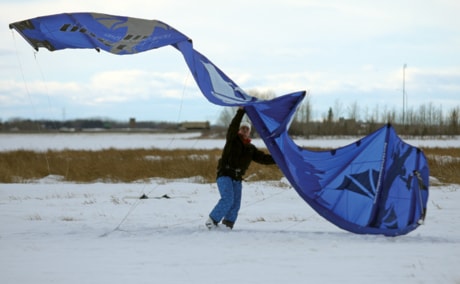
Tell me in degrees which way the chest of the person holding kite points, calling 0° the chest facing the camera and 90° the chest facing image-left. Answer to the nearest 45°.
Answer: approximately 315°
